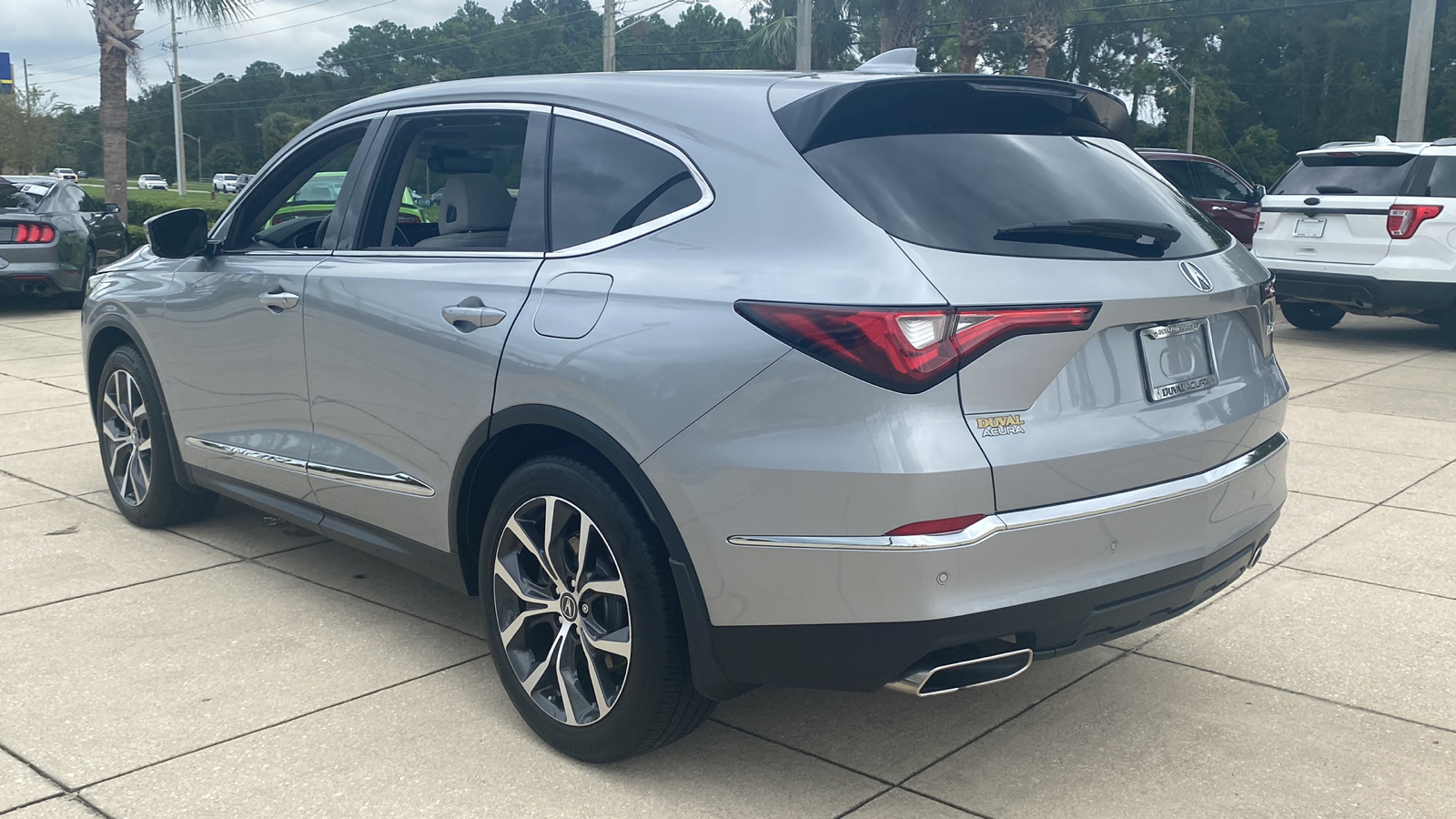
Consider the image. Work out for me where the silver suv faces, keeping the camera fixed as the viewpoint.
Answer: facing away from the viewer and to the left of the viewer

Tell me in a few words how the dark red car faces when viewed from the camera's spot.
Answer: facing away from the viewer and to the right of the viewer

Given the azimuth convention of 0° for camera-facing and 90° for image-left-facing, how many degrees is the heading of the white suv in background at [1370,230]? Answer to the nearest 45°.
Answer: approximately 225°

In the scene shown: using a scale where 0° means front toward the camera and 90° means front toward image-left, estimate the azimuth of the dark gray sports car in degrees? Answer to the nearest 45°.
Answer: approximately 225°

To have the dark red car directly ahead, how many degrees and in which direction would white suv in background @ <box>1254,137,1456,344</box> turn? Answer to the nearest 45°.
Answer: approximately 45° to its left

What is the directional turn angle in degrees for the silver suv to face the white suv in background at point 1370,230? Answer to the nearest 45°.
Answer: approximately 90° to its right

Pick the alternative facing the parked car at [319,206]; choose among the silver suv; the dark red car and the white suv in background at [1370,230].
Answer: the silver suv

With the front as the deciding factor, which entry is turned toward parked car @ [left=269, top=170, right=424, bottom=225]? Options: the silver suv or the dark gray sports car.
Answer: the silver suv

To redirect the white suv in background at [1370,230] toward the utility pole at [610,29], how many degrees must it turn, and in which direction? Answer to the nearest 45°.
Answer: approximately 90° to its left
